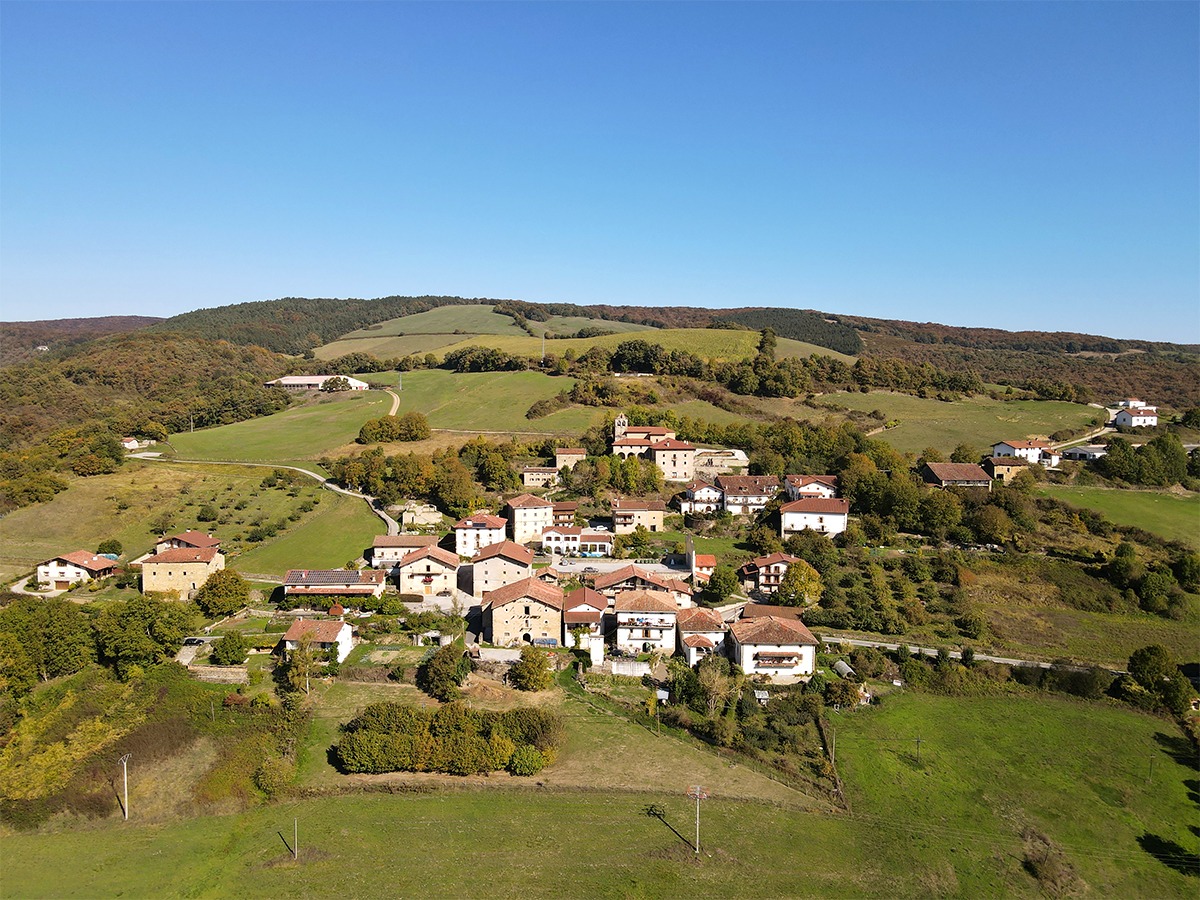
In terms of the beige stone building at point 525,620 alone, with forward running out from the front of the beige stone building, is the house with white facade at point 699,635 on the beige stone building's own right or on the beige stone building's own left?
on the beige stone building's own left

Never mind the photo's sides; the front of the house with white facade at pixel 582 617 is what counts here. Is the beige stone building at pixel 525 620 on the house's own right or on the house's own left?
on the house's own right

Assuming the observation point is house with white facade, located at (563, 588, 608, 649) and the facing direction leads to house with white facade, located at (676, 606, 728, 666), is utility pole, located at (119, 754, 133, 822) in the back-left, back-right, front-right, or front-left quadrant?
back-right

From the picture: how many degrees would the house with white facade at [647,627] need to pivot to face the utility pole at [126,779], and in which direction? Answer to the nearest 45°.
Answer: approximately 45° to its right

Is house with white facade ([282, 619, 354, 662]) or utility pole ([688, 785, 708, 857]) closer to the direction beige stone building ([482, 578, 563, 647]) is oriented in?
the utility pole

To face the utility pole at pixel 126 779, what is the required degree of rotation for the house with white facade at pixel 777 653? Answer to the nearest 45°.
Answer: approximately 45° to its right

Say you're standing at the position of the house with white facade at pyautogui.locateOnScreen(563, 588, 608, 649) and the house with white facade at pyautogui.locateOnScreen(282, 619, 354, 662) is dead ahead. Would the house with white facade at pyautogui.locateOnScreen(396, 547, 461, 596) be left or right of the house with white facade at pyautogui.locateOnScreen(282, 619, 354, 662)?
right
